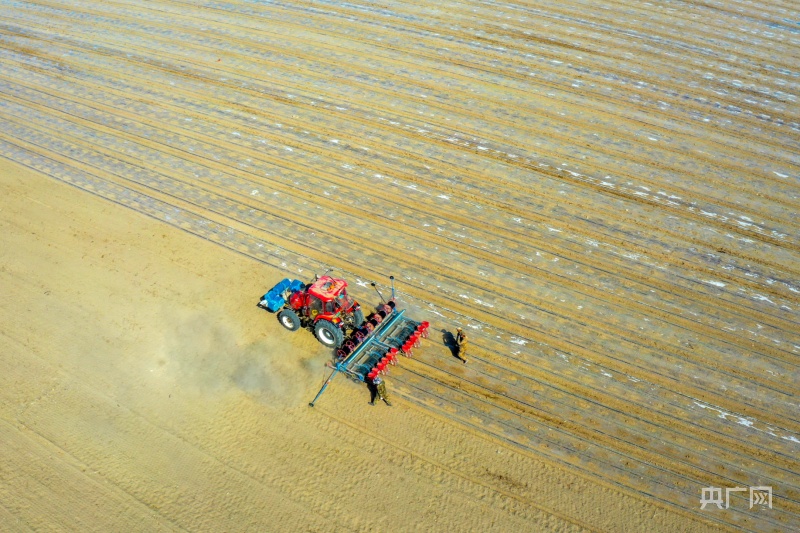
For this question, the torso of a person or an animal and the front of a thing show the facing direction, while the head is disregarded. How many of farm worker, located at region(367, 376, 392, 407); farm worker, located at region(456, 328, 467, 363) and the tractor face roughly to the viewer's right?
0

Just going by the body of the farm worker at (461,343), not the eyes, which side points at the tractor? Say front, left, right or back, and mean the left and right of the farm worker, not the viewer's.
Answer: front

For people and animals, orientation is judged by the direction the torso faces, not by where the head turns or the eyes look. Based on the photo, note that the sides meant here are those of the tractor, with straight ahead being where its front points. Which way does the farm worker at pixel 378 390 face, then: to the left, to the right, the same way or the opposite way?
the same way

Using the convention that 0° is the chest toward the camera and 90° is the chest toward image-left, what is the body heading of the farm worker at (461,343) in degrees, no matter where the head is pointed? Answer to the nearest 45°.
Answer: approximately 90°

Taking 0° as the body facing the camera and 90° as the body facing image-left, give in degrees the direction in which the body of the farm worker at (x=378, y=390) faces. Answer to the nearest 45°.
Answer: approximately 135°

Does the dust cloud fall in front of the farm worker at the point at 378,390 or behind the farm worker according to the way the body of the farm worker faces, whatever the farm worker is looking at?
in front

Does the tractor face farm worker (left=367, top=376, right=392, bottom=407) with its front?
no

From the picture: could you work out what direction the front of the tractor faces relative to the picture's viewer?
facing away from the viewer and to the left of the viewer

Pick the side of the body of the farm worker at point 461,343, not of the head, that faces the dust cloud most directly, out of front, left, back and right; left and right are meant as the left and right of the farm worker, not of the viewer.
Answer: front
